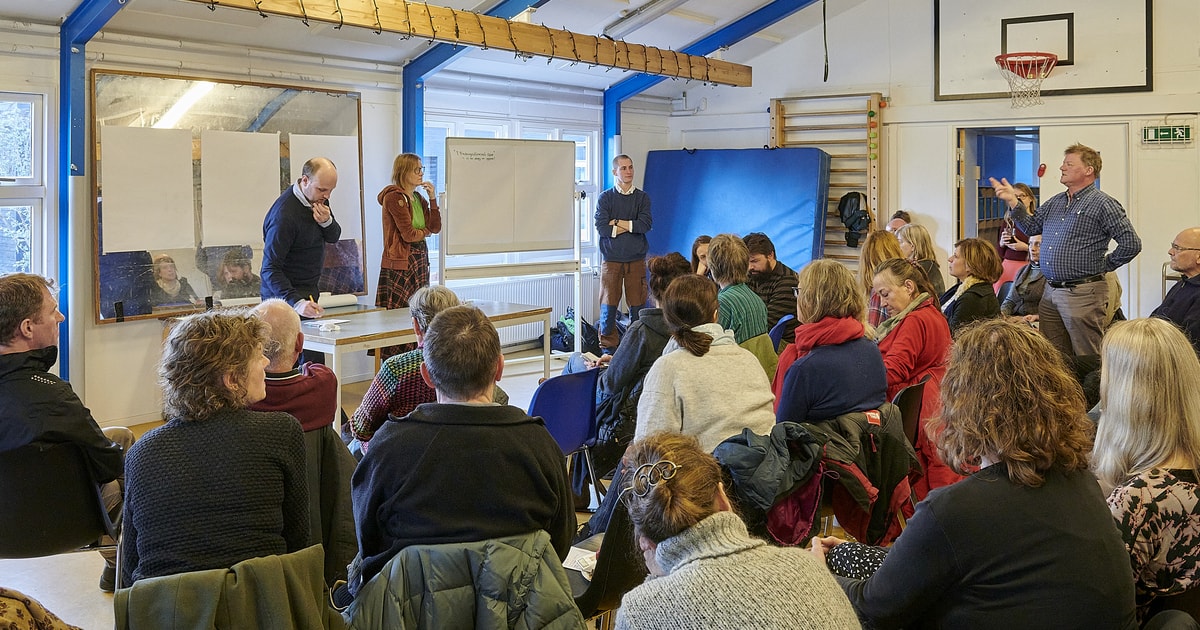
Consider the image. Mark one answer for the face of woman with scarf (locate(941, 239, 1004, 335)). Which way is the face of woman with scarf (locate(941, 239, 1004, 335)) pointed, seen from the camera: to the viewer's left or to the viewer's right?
to the viewer's left

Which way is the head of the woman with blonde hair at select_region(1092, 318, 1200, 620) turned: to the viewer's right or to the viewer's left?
to the viewer's left

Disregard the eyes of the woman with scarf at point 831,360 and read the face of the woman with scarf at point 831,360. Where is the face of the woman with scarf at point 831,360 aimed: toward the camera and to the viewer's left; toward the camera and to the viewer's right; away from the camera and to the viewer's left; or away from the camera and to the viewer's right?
away from the camera and to the viewer's left

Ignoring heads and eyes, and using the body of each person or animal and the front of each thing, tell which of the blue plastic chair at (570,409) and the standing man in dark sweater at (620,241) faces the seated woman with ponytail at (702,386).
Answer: the standing man in dark sweater

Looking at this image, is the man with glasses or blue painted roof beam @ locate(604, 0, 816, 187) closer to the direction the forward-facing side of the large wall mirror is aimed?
the man with glasses

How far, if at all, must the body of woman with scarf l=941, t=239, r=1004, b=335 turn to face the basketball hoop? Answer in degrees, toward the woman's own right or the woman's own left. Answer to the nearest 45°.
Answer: approximately 90° to the woman's own right

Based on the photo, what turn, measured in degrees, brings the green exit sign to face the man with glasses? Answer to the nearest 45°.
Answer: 0° — it already faces them

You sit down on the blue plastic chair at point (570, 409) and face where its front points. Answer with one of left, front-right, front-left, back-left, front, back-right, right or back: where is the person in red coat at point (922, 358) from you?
back-right

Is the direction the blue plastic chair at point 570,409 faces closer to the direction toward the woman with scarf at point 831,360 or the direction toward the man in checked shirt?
the man in checked shirt

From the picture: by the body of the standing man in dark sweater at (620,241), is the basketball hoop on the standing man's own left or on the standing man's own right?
on the standing man's own left
